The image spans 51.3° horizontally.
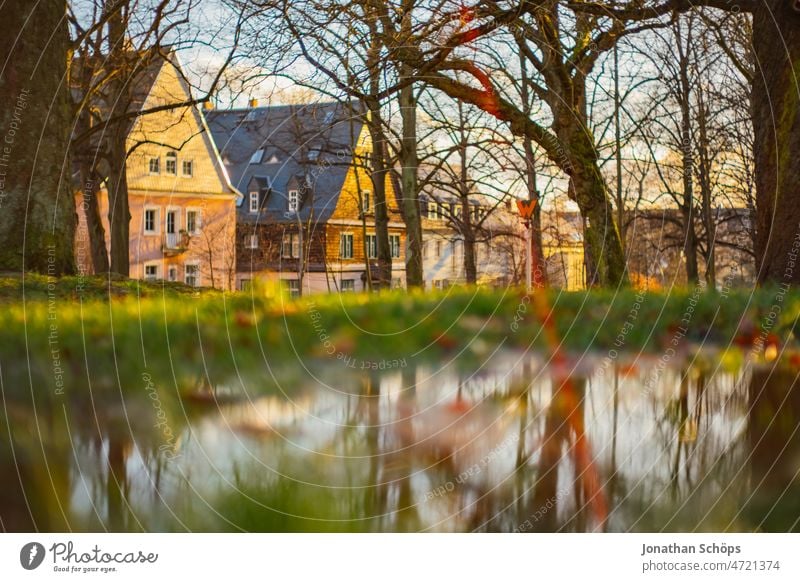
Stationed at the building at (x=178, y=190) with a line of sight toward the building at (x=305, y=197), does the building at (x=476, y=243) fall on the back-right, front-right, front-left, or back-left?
front-left

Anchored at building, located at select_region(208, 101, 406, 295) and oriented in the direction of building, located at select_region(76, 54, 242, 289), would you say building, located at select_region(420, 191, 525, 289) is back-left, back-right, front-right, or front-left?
back-right

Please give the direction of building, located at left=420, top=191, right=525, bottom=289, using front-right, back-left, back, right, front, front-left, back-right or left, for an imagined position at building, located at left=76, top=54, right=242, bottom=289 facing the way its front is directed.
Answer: left

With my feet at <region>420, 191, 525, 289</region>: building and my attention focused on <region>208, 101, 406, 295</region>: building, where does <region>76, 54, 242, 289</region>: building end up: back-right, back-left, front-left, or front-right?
front-right

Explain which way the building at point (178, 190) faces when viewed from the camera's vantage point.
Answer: facing the viewer

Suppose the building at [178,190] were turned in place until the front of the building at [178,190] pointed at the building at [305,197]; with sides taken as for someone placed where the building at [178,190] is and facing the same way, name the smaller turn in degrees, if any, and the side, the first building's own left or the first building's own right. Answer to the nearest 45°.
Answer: approximately 45° to the first building's own left

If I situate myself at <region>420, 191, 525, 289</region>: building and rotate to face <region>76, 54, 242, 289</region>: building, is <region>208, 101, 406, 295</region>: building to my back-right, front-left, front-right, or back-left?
front-left

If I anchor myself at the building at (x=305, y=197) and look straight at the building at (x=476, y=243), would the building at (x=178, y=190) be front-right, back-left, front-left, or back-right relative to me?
back-left
